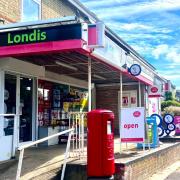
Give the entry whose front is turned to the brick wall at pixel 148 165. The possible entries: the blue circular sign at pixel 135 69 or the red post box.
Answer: the blue circular sign

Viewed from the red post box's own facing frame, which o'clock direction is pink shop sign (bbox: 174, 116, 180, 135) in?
The pink shop sign is roughly at 8 o'clock from the red post box.

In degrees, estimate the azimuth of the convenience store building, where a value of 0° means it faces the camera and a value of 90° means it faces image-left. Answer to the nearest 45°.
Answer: approximately 315°

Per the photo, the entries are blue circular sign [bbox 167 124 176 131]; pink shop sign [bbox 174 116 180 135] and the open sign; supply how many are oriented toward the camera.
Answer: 3

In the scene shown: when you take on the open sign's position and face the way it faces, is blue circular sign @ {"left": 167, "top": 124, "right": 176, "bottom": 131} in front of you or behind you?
behind

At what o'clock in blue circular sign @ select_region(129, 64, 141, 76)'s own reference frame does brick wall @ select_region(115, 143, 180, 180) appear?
The brick wall is roughly at 12 o'clock from the blue circular sign.

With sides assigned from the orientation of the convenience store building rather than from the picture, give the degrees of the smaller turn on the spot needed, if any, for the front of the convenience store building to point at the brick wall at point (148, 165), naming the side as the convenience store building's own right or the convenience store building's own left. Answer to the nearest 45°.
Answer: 0° — it already faces it

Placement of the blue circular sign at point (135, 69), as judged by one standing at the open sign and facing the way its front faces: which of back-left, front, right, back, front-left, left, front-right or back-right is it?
back

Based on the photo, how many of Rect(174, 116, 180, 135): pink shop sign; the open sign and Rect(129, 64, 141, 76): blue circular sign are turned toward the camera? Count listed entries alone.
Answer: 3
